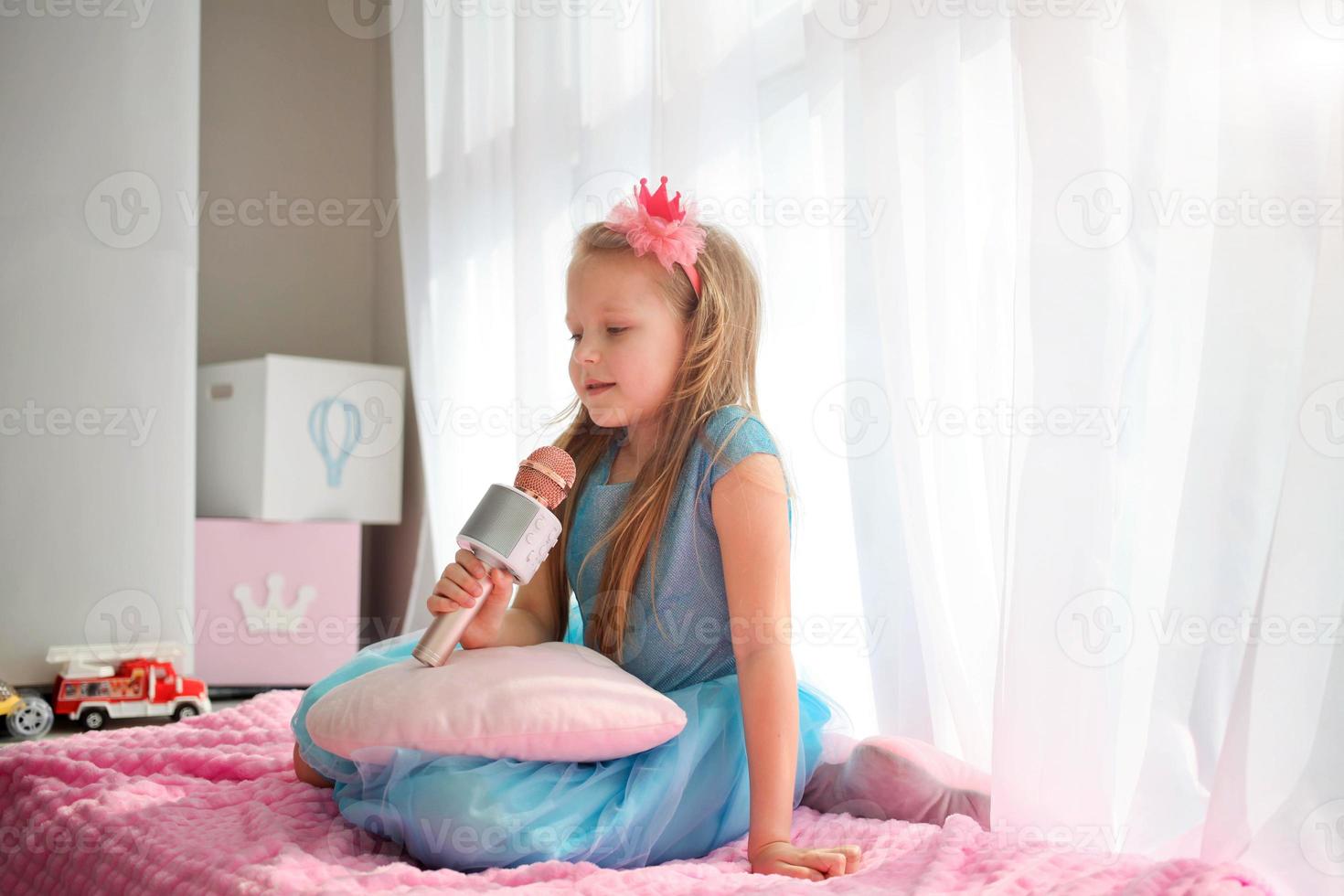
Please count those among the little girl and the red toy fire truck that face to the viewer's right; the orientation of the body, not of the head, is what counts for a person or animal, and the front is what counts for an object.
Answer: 1

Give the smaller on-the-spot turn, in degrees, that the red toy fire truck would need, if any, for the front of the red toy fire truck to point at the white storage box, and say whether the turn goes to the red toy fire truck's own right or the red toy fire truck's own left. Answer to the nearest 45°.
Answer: approximately 45° to the red toy fire truck's own left

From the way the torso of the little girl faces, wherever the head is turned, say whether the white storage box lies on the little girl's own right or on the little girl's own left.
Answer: on the little girl's own right

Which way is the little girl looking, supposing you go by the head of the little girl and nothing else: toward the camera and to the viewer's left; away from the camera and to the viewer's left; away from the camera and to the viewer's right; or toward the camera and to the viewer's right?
toward the camera and to the viewer's left

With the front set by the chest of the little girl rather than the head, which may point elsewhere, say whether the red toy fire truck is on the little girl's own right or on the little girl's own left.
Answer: on the little girl's own right

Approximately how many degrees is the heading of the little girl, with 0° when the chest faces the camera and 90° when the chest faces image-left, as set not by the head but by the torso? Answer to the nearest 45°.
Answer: approximately 45°

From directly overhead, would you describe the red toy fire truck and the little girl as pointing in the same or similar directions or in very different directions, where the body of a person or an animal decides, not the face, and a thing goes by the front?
very different directions

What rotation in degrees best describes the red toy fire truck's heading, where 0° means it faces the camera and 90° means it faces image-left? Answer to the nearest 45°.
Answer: approximately 270°
